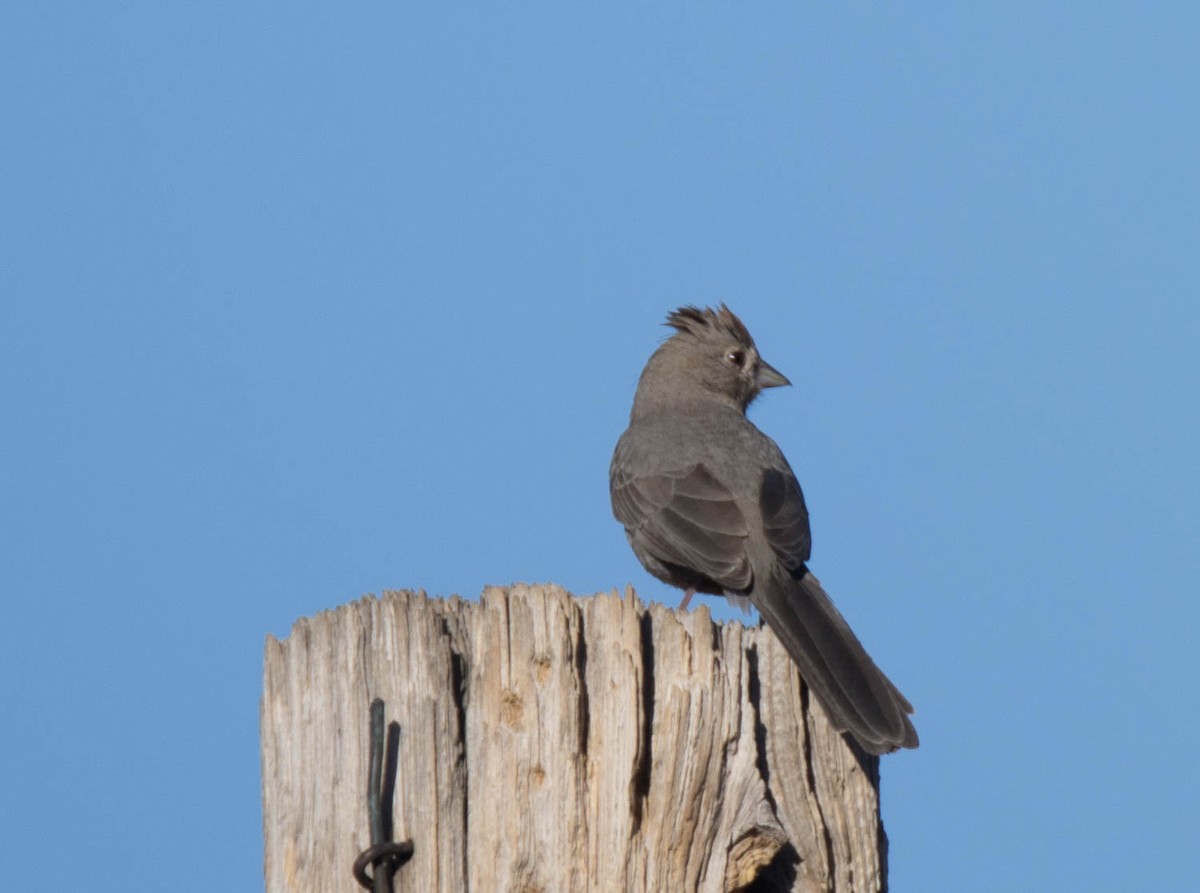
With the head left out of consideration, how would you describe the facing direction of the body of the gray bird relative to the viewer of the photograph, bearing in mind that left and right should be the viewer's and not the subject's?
facing away from the viewer and to the left of the viewer
